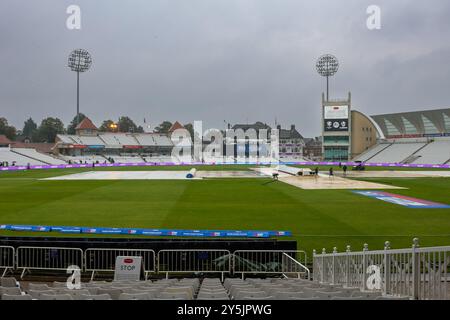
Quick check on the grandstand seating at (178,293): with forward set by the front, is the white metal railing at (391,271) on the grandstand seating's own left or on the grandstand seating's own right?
on the grandstand seating's own right

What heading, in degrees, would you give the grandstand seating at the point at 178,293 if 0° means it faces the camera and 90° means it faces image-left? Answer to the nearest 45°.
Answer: approximately 180°

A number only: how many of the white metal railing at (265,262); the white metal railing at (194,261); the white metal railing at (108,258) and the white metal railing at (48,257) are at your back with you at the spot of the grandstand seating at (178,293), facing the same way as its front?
0

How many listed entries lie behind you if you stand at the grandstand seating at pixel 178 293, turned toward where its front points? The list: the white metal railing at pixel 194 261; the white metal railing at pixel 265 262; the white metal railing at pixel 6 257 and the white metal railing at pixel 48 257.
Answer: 0

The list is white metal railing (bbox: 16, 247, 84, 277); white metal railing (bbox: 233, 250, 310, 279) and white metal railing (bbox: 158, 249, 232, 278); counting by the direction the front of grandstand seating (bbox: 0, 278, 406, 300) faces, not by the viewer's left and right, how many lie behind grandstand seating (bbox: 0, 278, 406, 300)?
0

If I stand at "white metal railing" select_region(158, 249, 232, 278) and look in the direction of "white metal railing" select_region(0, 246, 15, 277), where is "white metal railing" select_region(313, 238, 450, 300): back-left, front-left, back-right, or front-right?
back-left

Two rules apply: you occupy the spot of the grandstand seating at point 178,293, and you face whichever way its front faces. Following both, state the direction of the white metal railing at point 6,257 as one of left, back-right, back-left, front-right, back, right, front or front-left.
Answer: front-left

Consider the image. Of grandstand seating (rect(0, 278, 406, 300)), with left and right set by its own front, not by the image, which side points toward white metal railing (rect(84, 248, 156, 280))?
front

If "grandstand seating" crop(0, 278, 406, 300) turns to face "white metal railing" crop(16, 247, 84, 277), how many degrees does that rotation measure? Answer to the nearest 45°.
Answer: approximately 45° to its left

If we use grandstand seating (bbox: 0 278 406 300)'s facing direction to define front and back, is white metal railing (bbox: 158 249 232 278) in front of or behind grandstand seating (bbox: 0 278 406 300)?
in front

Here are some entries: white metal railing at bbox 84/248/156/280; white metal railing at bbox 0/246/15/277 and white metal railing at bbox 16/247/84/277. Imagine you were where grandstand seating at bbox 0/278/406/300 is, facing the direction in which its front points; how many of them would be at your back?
0

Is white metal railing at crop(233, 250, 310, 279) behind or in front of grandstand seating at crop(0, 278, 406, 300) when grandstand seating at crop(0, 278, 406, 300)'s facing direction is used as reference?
in front
